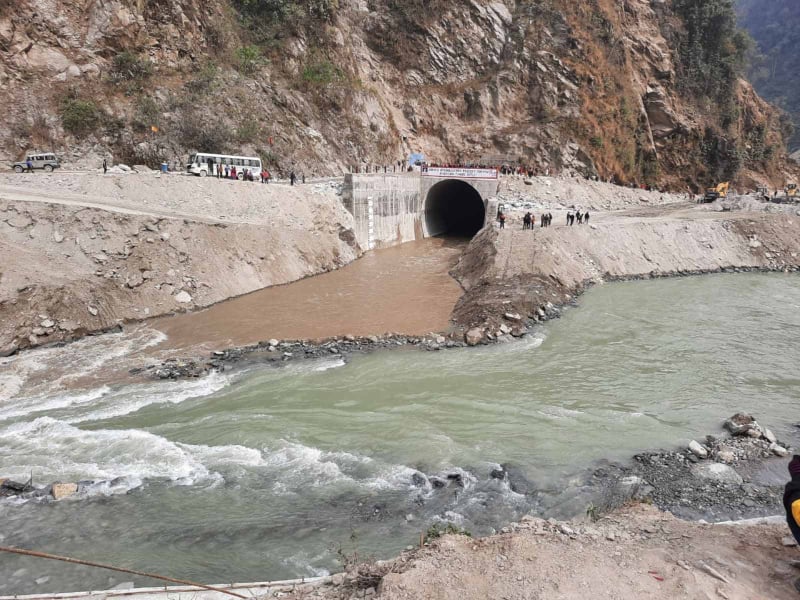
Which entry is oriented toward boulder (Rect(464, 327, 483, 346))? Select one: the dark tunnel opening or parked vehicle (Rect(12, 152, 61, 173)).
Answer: the dark tunnel opening

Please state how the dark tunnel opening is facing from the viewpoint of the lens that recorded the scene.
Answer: facing the viewer

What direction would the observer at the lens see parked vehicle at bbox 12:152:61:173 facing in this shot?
facing to the left of the viewer

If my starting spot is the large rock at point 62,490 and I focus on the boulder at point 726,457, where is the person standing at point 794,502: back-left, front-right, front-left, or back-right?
front-right

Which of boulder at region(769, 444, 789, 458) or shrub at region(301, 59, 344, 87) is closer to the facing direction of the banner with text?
the boulder

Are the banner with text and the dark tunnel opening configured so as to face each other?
no

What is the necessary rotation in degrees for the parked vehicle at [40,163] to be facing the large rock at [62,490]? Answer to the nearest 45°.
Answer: approximately 90° to its left

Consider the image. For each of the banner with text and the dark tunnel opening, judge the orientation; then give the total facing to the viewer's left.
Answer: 0

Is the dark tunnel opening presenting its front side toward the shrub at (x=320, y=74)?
no

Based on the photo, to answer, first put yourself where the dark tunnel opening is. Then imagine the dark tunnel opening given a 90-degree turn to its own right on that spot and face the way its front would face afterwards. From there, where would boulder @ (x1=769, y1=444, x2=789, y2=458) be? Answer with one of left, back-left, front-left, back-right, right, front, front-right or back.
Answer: left

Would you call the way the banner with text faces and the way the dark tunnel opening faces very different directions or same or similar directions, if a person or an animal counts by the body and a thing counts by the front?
same or similar directions

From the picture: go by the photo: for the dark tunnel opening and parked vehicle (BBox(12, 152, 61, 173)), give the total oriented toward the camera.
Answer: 1

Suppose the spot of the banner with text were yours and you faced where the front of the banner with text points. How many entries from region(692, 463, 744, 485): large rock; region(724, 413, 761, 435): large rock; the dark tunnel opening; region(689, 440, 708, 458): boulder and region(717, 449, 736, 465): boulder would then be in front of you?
4

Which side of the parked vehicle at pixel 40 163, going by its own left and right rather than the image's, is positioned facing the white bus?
back

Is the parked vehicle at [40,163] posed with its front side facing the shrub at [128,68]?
no

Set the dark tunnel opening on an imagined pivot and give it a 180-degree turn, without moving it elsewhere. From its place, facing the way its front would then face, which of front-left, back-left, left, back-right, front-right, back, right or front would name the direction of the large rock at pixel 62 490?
back

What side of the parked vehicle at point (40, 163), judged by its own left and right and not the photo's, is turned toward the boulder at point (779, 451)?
left

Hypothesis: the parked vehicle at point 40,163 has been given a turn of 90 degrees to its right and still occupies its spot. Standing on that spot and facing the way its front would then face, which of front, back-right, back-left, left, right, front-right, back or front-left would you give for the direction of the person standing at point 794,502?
back

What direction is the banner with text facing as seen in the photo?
toward the camera
